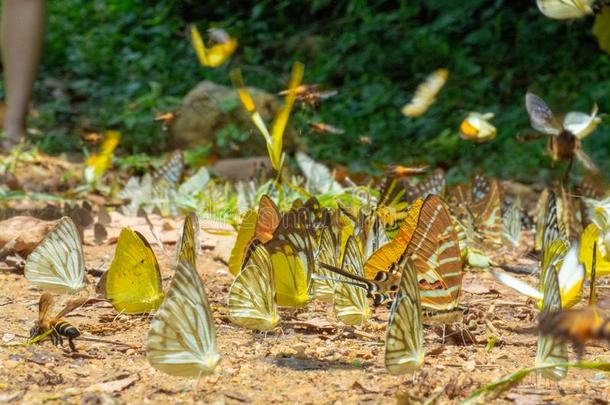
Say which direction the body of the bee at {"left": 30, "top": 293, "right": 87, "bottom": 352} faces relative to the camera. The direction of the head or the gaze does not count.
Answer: to the viewer's left

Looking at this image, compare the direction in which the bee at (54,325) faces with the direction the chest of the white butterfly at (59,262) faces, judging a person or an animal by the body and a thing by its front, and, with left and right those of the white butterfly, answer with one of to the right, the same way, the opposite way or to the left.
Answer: the opposite way

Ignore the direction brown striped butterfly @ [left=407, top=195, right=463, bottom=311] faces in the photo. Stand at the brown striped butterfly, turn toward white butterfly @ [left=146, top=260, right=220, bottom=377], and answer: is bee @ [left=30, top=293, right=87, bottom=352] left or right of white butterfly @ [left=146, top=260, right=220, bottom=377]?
right

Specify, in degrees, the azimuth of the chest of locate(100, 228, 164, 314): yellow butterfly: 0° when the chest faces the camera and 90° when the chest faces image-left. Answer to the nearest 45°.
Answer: approximately 270°

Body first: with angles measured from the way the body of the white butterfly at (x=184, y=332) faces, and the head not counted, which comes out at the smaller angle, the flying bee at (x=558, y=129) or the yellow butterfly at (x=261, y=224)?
the flying bee

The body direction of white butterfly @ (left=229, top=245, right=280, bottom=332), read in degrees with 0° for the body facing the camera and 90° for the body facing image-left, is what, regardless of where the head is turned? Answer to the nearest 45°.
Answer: approximately 270°
